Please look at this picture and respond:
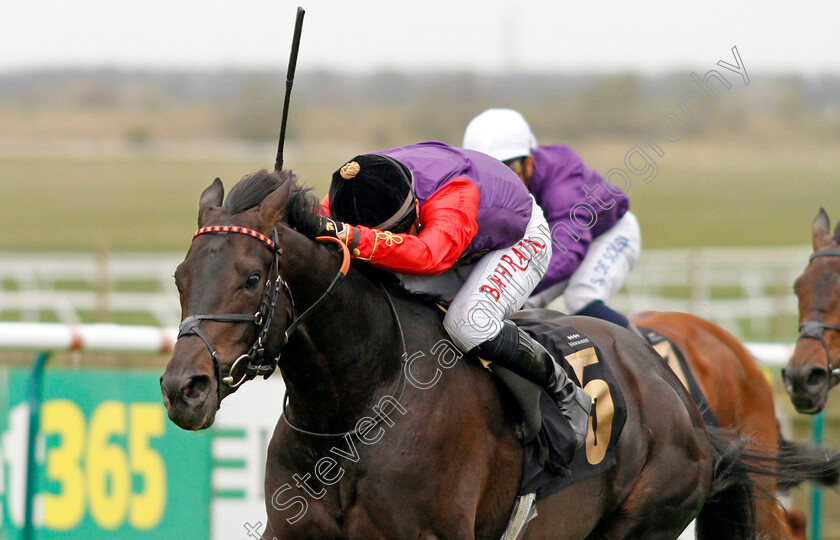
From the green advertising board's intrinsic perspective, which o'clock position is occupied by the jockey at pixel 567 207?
The jockey is roughly at 9 o'clock from the green advertising board.

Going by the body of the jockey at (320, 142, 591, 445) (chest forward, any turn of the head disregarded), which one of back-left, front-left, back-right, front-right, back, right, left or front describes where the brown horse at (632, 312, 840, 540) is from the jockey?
back

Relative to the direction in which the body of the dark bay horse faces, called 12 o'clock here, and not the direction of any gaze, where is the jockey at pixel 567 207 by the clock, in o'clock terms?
The jockey is roughly at 5 o'clock from the dark bay horse.

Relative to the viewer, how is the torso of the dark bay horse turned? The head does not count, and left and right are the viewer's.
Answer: facing the viewer and to the left of the viewer

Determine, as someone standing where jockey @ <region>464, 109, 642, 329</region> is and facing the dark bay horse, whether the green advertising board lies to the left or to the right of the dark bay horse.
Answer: right

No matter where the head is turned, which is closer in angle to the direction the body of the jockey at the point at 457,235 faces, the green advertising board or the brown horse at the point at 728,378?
the green advertising board

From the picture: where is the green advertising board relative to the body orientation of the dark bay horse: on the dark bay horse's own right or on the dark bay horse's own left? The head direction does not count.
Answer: on the dark bay horse's own right

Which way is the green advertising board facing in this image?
toward the camera

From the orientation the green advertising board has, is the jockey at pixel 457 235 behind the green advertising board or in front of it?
in front

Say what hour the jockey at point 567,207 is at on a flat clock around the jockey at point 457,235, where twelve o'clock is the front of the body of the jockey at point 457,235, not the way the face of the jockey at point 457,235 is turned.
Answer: the jockey at point 567,207 is roughly at 5 o'clock from the jockey at point 457,235.

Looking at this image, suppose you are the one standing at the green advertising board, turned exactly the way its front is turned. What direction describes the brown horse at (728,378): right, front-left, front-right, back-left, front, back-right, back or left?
left

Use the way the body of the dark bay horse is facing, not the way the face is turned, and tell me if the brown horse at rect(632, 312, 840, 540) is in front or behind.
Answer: behind

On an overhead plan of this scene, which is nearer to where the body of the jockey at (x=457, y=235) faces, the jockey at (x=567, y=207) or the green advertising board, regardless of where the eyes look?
the green advertising board

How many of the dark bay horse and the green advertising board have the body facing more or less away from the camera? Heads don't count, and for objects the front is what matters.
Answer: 0
